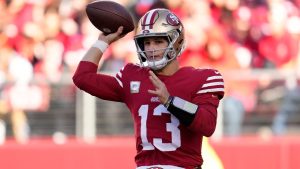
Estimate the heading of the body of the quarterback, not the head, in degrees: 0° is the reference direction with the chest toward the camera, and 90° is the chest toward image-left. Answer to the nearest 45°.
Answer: approximately 45°
